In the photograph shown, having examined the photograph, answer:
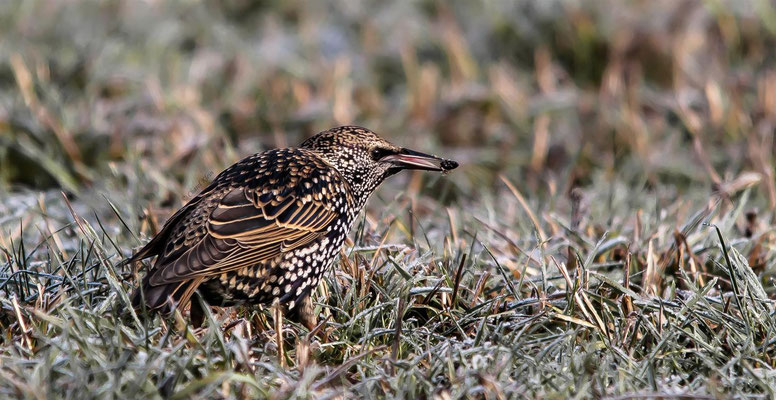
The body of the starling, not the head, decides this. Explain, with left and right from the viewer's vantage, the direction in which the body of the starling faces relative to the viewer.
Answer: facing to the right of the viewer
